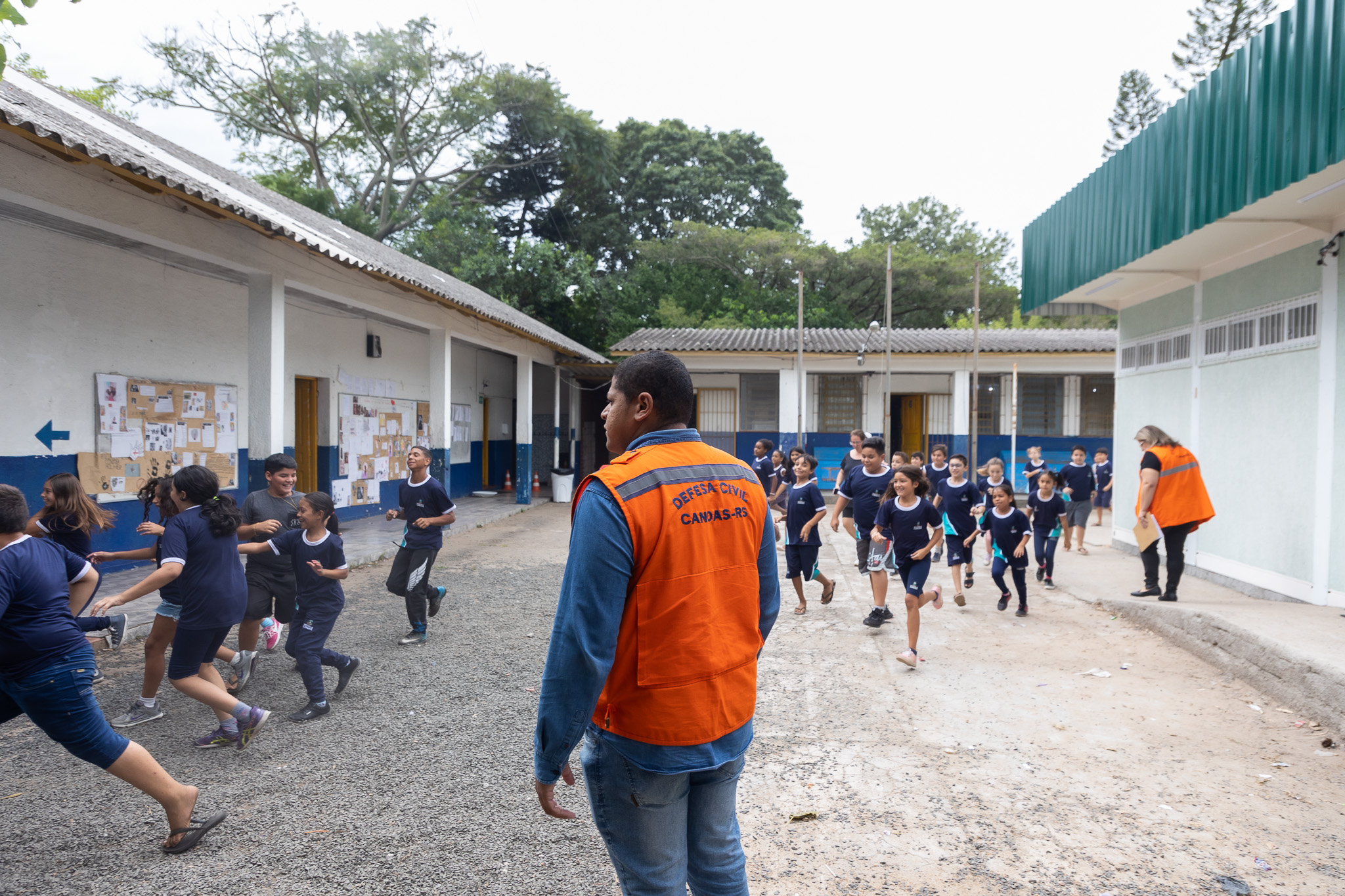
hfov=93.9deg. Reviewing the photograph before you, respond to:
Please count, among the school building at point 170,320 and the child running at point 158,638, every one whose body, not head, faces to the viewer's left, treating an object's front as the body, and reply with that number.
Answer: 1

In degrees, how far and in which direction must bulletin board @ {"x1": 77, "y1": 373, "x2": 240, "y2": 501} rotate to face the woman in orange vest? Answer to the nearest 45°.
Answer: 0° — it already faces them

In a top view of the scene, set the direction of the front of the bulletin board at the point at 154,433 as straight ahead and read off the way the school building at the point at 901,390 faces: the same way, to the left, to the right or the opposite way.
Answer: to the right

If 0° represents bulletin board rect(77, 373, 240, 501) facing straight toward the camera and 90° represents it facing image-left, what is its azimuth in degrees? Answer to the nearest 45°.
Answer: approximately 315°

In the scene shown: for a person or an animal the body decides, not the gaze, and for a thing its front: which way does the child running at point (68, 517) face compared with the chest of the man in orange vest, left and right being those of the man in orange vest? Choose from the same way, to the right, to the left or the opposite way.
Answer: to the left

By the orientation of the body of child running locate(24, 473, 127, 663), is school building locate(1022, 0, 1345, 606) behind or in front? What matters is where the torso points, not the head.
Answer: behind

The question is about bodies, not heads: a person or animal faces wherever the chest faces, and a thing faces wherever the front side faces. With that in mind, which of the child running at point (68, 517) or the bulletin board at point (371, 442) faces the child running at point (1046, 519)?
the bulletin board

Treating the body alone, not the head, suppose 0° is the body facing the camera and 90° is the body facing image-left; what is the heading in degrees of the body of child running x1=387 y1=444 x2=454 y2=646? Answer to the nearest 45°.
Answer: approximately 45°

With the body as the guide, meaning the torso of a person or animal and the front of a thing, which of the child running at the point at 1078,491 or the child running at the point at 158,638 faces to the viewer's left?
the child running at the point at 158,638

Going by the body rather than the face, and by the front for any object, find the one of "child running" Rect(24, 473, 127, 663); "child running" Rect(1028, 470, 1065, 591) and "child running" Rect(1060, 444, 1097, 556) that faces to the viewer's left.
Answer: "child running" Rect(24, 473, 127, 663)

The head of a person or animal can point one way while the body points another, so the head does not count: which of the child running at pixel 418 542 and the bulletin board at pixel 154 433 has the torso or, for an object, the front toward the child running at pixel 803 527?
the bulletin board

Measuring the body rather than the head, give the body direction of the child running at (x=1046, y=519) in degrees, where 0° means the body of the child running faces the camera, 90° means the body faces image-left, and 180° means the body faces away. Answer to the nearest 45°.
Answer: approximately 0°
